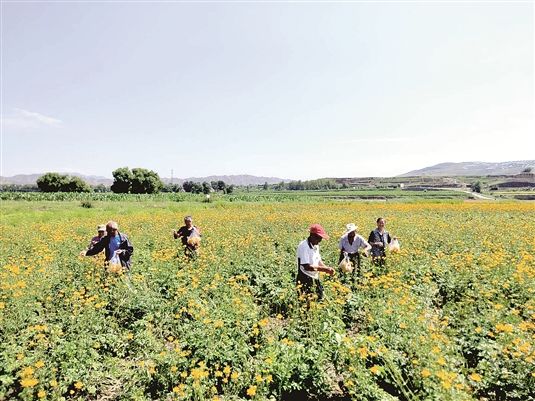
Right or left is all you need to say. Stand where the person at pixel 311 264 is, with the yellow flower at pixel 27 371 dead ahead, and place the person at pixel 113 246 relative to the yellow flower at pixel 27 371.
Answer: right

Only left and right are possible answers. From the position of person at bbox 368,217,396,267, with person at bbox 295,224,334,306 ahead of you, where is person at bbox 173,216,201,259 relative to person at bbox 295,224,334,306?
right

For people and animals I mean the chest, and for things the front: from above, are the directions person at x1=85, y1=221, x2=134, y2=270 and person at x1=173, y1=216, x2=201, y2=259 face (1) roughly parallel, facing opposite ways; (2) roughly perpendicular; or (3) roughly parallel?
roughly parallel

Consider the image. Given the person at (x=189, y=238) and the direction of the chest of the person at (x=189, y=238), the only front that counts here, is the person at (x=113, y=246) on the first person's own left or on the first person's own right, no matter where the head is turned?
on the first person's own right

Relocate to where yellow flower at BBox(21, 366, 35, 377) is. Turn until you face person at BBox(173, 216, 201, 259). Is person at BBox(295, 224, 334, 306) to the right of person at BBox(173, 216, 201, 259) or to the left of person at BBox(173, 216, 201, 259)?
right

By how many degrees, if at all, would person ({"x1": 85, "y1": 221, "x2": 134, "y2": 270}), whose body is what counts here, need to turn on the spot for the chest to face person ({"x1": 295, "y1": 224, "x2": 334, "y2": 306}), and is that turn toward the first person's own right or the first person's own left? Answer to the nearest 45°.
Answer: approximately 45° to the first person's own left

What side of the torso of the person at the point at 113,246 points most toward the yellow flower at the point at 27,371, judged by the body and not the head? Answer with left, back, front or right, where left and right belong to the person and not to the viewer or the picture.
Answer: front

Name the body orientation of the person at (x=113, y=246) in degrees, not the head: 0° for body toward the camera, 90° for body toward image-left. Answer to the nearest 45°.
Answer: approximately 0°

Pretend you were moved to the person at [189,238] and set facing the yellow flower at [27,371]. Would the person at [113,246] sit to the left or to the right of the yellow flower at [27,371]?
right

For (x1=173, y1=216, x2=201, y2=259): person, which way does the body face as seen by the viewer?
toward the camera

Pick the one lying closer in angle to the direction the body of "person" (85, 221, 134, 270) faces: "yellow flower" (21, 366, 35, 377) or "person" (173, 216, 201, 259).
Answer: the yellow flower

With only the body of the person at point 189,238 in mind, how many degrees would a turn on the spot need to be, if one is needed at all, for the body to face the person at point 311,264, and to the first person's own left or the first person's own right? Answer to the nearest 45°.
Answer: approximately 45° to the first person's own left

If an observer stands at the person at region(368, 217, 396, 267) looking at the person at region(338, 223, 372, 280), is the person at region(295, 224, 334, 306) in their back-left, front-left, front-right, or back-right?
front-left

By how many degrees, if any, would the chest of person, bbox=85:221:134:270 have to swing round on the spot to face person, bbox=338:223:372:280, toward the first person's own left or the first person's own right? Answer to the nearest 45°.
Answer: approximately 90° to the first person's own left

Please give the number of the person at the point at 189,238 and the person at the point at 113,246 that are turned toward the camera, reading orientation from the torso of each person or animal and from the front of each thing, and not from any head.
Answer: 2
